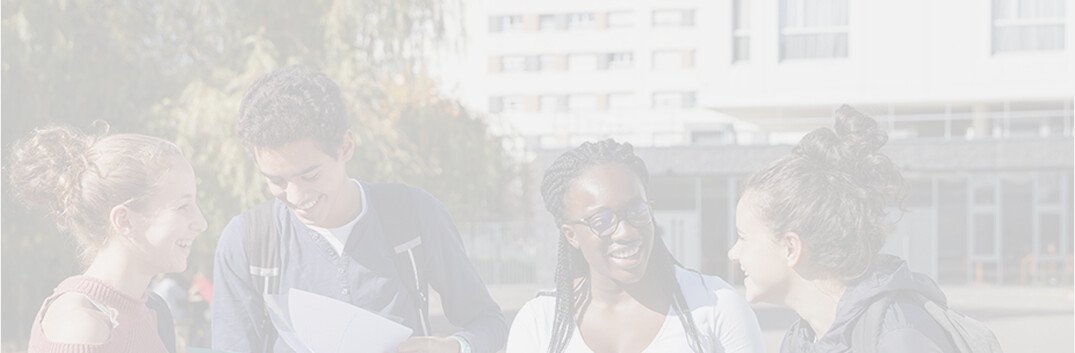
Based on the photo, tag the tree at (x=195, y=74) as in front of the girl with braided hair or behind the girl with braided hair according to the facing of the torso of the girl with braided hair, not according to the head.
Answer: behind

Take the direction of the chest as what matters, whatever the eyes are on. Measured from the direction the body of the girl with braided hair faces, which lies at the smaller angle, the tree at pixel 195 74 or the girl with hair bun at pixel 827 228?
the girl with hair bun

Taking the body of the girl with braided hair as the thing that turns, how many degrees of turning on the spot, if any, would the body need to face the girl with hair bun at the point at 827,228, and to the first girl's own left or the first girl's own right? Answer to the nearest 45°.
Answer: approximately 90° to the first girl's own left

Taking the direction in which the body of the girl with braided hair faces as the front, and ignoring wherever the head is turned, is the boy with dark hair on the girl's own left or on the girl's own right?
on the girl's own right

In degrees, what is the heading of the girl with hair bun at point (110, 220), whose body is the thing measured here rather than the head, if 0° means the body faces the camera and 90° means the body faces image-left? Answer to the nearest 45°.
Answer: approximately 270°

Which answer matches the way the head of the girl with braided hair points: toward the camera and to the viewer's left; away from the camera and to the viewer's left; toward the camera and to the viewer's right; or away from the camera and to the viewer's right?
toward the camera and to the viewer's right

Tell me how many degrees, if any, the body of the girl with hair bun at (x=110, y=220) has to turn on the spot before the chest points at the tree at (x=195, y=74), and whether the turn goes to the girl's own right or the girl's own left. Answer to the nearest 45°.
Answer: approximately 90° to the girl's own left

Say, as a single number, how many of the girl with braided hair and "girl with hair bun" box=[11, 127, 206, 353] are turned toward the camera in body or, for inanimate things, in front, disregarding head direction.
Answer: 1

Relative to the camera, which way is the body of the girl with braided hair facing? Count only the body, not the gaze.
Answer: toward the camera

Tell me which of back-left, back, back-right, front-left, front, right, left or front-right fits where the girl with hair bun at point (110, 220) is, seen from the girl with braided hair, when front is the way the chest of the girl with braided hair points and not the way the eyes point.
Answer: right

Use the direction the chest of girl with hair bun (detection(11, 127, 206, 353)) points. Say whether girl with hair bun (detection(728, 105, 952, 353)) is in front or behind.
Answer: in front

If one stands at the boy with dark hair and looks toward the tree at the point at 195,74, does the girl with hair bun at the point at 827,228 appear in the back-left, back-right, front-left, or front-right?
back-right

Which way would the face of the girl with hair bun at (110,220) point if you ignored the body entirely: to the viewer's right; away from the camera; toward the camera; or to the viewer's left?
to the viewer's right
